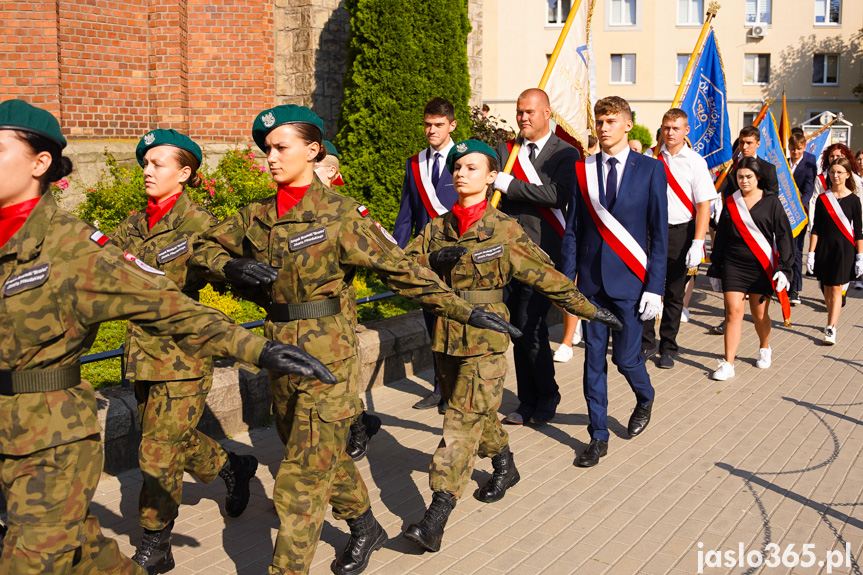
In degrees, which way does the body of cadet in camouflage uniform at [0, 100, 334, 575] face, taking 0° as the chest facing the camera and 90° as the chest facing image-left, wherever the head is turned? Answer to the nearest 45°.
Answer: approximately 45°

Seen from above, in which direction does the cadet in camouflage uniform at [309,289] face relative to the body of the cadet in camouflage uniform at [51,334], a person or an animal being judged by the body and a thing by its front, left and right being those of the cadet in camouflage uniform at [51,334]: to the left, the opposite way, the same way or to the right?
the same way

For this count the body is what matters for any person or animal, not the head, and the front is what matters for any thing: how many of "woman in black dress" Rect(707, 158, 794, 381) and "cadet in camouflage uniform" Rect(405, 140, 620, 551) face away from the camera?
0

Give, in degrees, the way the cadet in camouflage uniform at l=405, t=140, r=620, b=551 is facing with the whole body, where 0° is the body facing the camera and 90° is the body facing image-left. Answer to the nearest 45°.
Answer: approximately 45°

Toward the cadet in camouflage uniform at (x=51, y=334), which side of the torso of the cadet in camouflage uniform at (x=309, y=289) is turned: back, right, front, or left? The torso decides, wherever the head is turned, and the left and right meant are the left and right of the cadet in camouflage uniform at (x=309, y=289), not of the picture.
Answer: front

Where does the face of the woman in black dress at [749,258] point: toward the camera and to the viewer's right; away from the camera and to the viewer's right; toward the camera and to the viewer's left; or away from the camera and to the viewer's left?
toward the camera and to the viewer's left

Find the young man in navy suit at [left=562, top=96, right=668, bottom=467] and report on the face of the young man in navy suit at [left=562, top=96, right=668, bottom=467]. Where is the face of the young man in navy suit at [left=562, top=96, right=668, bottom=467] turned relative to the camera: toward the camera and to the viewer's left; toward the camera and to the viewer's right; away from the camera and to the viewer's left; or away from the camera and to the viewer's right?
toward the camera and to the viewer's left

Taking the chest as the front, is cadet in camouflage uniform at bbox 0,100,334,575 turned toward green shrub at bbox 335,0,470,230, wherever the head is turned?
no

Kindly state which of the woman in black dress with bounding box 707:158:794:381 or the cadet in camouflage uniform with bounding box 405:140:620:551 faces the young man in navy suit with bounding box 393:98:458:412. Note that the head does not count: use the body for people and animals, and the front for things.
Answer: the woman in black dress

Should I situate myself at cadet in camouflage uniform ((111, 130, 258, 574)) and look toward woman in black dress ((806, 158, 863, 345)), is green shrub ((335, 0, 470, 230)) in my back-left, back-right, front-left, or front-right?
front-left

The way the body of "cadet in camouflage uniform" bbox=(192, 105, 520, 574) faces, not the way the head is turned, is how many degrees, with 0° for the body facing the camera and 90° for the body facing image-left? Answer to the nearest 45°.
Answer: approximately 45°

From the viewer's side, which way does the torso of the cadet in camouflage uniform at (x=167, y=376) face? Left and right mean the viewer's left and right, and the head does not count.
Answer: facing the viewer and to the left of the viewer

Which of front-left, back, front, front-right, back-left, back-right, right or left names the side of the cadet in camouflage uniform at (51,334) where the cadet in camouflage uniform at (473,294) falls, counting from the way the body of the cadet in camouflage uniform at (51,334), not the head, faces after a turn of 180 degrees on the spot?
front

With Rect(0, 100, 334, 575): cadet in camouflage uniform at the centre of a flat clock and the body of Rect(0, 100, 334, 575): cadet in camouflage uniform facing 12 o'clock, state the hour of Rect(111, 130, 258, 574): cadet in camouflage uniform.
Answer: Rect(111, 130, 258, 574): cadet in camouflage uniform is roughly at 5 o'clock from Rect(0, 100, 334, 575): cadet in camouflage uniform.

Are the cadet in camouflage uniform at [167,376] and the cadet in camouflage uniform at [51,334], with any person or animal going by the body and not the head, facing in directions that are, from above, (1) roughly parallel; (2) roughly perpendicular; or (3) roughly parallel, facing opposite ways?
roughly parallel

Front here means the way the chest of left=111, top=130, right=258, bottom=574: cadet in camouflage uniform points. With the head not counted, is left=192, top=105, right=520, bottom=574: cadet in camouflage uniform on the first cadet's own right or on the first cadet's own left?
on the first cadet's own left

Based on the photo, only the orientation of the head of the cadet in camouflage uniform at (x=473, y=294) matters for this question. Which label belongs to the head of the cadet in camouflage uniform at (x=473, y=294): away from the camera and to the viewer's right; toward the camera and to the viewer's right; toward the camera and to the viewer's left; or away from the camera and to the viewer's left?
toward the camera and to the viewer's left
